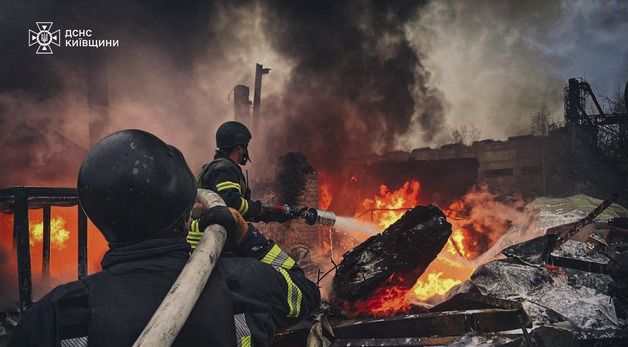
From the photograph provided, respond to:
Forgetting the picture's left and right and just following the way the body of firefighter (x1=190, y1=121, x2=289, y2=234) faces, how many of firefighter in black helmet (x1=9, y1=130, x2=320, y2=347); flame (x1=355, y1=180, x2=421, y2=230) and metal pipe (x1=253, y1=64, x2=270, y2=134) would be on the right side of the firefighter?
1

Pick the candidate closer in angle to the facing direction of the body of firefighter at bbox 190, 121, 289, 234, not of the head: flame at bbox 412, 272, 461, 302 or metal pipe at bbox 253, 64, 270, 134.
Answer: the flame

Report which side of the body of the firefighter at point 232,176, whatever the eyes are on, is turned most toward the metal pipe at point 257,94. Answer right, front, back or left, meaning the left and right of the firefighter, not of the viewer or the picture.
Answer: left

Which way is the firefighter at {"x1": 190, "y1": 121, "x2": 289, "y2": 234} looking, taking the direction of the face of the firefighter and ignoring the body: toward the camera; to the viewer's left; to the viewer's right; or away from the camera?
to the viewer's right

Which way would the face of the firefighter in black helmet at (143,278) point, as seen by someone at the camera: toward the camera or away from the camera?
away from the camera

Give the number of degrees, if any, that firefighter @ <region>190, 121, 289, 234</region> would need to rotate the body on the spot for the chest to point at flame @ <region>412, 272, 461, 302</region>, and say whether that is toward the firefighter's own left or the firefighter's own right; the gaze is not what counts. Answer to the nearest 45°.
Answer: approximately 45° to the firefighter's own left

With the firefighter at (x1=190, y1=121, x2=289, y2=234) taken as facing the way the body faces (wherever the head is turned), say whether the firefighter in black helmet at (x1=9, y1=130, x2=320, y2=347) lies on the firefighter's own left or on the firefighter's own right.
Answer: on the firefighter's own right

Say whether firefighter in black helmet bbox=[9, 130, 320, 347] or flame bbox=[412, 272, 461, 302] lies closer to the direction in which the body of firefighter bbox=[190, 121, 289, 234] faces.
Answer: the flame

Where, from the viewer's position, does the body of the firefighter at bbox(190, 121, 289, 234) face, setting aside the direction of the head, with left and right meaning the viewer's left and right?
facing to the right of the viewer
